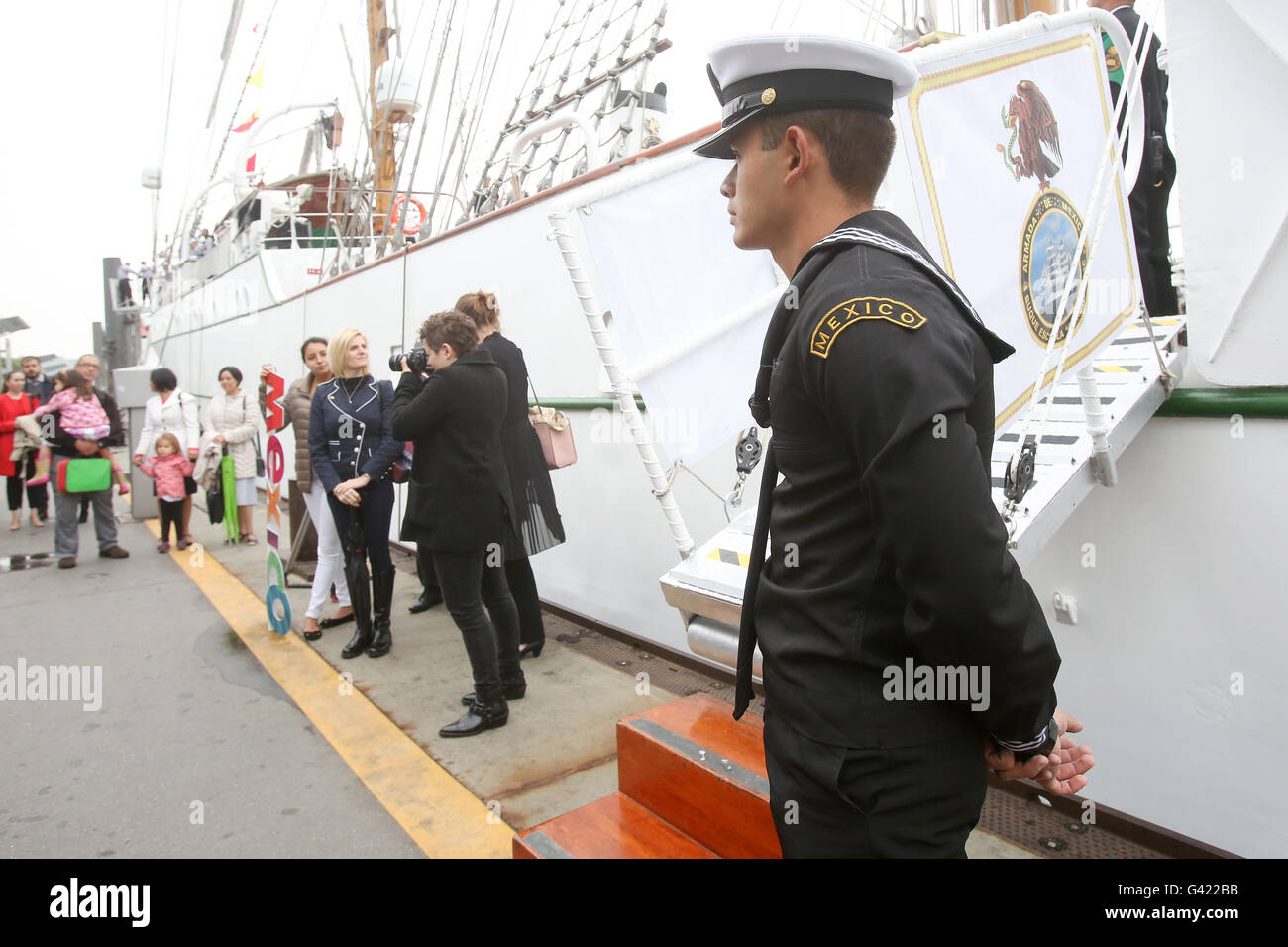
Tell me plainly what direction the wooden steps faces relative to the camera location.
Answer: facing the viewer and to the left of the viewer

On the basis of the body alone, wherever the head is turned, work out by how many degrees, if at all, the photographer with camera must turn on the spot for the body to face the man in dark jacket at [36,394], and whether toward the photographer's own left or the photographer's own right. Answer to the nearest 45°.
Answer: approximately 45° to the photographer's own right

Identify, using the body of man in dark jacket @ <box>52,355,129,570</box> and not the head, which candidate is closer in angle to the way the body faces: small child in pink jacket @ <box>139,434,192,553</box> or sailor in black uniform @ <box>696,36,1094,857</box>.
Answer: the sailor in black uniform

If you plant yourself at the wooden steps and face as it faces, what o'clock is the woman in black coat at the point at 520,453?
The woman in black coat is roughly at 4 o'clock from the wooden steps.

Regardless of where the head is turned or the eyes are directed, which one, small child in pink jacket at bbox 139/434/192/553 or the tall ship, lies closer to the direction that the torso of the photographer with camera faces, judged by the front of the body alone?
the small child in pink jacket

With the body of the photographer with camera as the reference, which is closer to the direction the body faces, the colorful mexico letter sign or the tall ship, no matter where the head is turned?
the colorful mexico letter sign

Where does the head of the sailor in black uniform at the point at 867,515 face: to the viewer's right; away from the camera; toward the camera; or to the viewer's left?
to the viewer's left

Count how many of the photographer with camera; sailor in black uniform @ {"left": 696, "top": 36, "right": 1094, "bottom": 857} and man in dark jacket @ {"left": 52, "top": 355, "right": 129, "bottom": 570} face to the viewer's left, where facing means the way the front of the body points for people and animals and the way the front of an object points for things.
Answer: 2

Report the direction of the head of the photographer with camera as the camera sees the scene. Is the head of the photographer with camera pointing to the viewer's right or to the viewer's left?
to the viewer's left

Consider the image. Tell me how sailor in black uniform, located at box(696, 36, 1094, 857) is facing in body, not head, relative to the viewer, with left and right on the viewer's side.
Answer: facing to the left of the viewer

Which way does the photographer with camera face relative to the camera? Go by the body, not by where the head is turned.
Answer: to the viewer's left

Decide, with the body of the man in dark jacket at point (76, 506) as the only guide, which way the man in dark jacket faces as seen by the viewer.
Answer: toward the camera

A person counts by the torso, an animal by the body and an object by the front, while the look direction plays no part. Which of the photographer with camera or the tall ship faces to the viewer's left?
the photographer with camera

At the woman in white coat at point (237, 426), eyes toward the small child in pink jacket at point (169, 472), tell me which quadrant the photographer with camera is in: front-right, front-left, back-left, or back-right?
back-left
